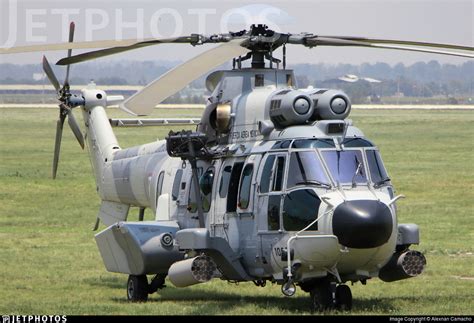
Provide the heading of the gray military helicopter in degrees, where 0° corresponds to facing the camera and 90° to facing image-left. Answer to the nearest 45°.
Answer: approximately 315°
